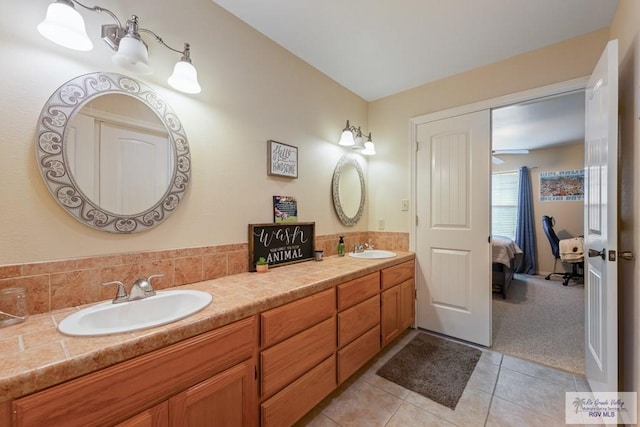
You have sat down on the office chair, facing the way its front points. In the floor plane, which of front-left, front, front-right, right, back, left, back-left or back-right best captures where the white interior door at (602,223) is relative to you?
right

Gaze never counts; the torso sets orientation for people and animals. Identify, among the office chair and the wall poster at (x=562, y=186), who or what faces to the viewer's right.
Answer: the office chair

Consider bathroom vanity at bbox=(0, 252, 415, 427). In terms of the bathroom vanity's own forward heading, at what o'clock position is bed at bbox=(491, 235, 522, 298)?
The bed is roughly at 10 o'clock from the bathroom vanity.

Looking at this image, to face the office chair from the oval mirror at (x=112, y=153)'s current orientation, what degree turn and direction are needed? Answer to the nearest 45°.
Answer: approximately 45° to its left

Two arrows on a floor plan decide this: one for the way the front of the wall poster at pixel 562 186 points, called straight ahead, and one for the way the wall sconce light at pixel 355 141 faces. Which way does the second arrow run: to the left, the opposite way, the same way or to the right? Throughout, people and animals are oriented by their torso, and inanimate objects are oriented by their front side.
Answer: to the left

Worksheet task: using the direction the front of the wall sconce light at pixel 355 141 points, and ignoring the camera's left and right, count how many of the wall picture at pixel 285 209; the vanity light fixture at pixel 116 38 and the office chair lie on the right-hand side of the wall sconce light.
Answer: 2

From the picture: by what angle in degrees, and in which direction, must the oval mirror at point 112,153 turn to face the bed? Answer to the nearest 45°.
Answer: approximately 45° to its left

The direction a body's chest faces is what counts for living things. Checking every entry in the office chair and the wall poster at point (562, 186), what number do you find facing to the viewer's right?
1

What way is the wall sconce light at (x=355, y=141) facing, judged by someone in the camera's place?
facing the viewer and to the right of the viewer

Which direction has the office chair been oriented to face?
to the viewer's right

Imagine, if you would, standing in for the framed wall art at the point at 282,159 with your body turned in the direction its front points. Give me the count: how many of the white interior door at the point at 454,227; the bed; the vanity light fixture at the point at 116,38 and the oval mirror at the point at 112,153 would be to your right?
2

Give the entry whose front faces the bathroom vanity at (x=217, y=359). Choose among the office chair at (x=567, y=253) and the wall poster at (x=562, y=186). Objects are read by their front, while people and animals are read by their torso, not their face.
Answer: the wall poster
